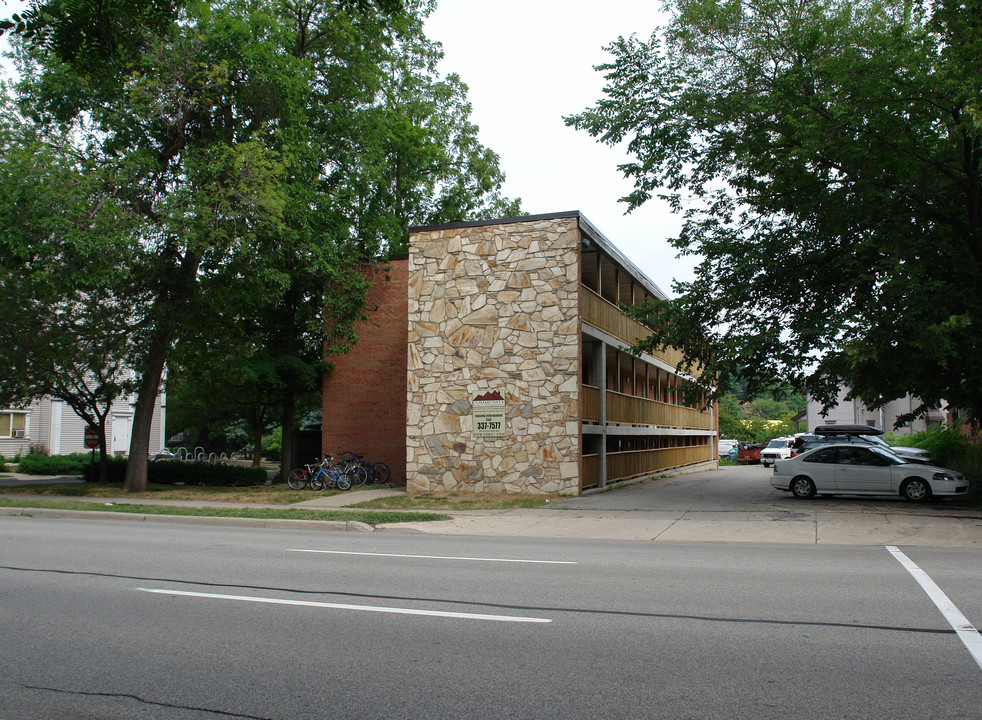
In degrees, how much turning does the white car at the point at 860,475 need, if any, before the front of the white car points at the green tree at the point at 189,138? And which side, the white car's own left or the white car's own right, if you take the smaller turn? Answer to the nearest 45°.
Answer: approximately 180°

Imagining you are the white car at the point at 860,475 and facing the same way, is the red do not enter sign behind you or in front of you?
behind

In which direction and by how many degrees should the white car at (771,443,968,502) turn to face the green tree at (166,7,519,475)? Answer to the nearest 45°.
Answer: approximately 180°

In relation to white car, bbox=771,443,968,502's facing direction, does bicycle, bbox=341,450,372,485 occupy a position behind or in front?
behind

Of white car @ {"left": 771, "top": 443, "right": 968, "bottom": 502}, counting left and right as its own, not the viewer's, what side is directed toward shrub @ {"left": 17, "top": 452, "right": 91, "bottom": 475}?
back

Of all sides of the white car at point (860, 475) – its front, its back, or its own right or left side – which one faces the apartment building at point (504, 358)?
back

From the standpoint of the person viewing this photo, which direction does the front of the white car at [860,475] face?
facing to the right of the viewer

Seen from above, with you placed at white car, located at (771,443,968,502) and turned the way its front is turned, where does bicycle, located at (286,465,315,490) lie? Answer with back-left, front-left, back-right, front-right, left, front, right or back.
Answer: back

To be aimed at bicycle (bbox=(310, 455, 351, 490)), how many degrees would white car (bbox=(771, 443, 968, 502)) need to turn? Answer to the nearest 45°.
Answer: approximately 180°

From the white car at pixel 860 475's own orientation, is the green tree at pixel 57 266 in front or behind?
behind
